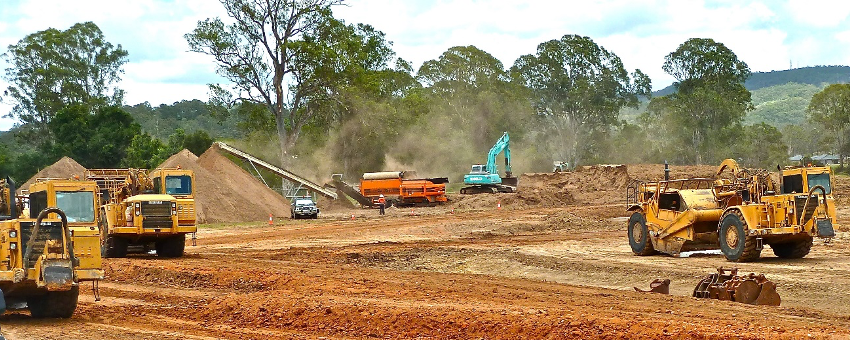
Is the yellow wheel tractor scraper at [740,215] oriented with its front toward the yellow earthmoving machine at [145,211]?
no

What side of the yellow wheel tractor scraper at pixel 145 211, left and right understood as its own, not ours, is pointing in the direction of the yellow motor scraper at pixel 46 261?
front

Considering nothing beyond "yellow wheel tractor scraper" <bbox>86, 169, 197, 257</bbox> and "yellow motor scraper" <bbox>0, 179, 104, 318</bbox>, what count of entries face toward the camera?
2

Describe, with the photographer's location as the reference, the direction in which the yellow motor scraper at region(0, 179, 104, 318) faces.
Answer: facing the viewer

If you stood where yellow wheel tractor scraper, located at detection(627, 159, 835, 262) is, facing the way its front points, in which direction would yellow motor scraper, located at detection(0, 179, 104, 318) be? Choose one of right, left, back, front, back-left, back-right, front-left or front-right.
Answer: right

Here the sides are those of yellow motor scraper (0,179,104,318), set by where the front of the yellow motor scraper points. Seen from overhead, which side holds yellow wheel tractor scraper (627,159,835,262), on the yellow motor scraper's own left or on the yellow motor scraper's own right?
on the yellow motor scraper's own left

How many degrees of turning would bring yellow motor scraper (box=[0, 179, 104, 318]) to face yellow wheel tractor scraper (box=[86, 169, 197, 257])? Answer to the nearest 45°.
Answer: approximately 180°

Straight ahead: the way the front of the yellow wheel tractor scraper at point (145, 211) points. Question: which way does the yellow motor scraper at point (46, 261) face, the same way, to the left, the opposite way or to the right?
the same way

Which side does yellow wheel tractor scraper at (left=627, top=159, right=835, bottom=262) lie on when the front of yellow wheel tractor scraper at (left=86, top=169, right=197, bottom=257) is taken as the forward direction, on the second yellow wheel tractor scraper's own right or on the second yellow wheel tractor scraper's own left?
on the second yellow wheel tractor scraper's own left

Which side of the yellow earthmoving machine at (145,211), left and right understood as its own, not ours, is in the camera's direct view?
front
